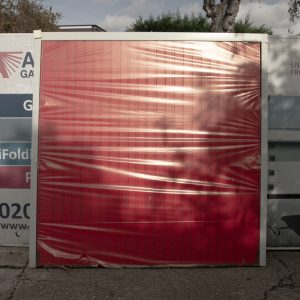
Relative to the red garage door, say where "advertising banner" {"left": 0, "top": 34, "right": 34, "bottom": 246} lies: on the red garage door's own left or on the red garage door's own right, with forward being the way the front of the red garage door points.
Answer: on the red garage door's own right

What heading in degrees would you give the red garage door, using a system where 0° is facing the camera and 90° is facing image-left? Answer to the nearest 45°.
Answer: approximately 0°

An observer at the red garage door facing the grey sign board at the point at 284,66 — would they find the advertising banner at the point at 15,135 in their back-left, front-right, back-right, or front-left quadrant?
back-left

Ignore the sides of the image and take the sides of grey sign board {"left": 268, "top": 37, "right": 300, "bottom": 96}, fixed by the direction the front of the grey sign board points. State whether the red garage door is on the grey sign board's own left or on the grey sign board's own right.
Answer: on the grey sign board's own right

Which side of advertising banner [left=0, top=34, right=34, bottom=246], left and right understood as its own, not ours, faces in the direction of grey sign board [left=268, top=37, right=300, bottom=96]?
left

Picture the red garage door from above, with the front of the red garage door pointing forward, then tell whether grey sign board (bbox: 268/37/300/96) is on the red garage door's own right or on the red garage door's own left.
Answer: on the red garage door's own left

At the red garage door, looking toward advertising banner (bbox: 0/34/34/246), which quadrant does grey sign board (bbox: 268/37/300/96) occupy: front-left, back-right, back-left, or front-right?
back-right

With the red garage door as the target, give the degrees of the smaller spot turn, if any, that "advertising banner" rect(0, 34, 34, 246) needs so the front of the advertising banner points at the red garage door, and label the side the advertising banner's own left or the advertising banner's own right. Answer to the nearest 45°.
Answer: approximately 45° to the advertising banner's own left

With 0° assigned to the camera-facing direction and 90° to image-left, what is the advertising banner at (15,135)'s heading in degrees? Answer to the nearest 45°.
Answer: approximately 0°

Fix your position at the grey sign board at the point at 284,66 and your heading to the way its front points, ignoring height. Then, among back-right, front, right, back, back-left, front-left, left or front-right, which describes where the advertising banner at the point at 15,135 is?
right
